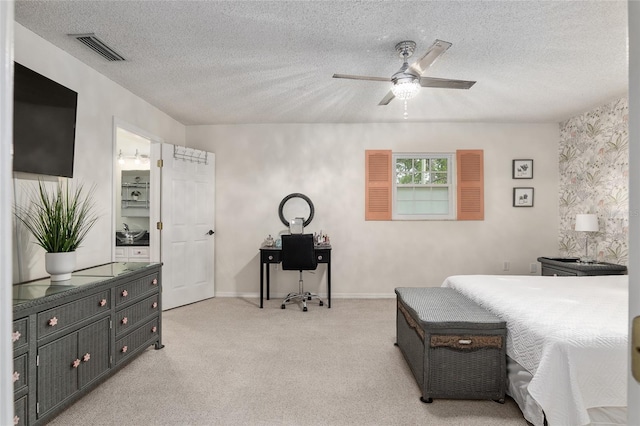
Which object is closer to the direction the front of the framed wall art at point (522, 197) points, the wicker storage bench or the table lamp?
the wicker storage bench

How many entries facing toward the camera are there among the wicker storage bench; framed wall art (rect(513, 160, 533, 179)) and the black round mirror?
2

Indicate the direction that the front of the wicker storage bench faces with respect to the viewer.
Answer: facing to the left of the viewer

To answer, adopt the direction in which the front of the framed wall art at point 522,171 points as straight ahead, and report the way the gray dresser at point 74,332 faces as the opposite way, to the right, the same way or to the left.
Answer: to the left

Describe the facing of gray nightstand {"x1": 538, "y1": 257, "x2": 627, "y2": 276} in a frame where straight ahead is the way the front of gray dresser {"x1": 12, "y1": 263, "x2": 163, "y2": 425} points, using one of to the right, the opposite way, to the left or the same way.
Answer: the opposite way

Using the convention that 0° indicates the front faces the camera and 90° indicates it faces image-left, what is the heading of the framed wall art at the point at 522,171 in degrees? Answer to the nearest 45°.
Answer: approximately 0°

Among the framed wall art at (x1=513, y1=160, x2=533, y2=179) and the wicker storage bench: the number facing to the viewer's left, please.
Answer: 1

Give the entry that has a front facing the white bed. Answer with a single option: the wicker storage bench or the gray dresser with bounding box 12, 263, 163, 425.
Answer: the gray dresser

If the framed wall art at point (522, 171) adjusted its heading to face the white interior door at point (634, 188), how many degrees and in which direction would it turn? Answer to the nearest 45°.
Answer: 0° — it already faces it
